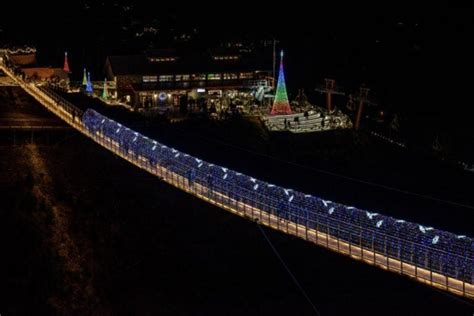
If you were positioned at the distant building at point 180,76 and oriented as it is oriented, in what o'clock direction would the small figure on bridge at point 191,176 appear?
The small figure on bridge is roughly at 12 o'clock from the distant building.

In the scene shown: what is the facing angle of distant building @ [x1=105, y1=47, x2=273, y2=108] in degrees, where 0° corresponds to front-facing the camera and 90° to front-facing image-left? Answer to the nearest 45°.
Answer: approximately 0°

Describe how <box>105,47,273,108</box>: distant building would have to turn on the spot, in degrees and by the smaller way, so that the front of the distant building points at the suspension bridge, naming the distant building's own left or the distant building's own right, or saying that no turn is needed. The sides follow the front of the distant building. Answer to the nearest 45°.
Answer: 0° — it already faces it

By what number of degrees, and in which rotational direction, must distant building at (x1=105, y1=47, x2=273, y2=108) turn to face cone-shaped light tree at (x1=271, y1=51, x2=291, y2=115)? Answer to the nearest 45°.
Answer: approximately 45° to its left
